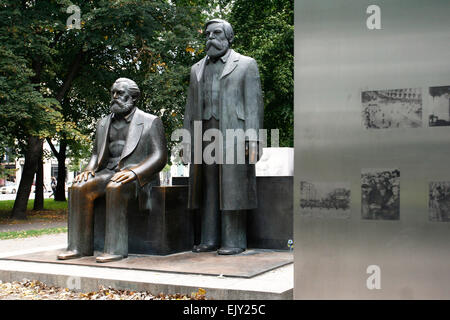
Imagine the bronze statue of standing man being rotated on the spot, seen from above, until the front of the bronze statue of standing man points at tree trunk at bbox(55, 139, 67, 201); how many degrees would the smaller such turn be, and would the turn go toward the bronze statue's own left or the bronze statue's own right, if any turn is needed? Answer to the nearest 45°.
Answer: approximately 135° to the bronze statue's own right

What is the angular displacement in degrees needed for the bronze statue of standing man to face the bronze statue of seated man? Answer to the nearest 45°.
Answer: approximately 45° to its right

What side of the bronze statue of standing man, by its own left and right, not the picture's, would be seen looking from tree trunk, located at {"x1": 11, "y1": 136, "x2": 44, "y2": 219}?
right

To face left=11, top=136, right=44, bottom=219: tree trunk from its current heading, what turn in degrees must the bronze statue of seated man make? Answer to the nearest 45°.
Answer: approximately 135° to its right

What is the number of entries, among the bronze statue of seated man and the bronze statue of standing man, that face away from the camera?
0

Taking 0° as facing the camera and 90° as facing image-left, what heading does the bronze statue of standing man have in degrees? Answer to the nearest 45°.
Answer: approximately 45°

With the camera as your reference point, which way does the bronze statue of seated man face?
facing the viewer and to the left of the viewer

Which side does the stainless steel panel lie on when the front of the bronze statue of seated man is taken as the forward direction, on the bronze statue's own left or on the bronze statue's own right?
on the bronze statue's own left
